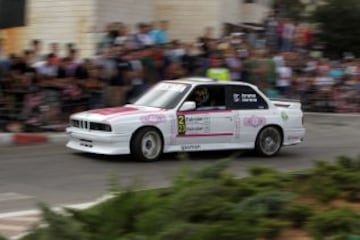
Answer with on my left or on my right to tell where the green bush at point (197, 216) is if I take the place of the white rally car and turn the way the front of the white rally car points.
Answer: on my left

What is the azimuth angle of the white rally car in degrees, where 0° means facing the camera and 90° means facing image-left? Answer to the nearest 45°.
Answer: approximately 45°

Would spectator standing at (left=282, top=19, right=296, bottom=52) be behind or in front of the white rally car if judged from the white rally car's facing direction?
behind

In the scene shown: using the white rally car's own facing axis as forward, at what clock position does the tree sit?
The tree is roughly at 5 o'clock from the white rally car.

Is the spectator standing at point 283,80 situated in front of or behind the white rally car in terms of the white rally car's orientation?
behind

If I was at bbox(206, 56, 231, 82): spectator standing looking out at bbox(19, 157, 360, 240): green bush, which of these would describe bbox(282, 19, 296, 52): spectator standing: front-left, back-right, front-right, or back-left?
back-left

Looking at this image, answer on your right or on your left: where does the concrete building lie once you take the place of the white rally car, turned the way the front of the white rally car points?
on your right

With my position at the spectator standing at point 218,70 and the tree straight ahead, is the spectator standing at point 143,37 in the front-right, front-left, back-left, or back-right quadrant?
back-left

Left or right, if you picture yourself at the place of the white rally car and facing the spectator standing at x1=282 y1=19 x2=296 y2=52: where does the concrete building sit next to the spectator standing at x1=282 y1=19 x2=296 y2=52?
left

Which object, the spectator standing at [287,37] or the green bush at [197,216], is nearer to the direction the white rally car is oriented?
the green bush

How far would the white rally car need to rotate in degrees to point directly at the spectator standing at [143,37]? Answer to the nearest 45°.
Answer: approximately 135° to its right
